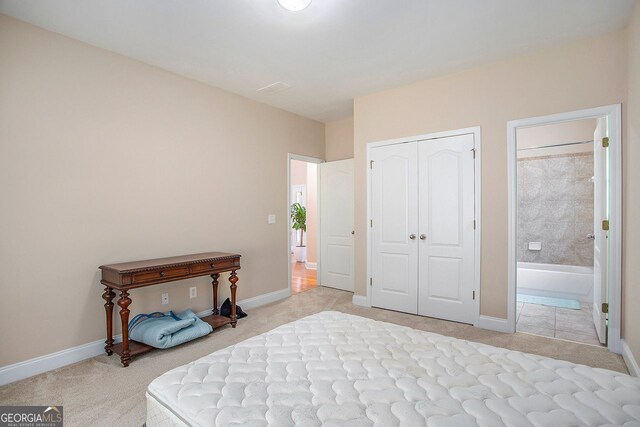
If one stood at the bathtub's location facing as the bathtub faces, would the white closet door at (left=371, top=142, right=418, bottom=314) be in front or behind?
in front

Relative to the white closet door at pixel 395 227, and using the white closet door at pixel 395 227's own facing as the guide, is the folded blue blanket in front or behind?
in front

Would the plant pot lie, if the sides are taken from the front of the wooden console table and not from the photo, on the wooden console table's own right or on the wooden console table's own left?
on the wooden console table's own left

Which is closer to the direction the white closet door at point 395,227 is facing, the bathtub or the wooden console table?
the wooden console table

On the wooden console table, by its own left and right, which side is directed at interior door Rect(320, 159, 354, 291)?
left

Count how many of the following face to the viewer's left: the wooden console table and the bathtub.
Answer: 0

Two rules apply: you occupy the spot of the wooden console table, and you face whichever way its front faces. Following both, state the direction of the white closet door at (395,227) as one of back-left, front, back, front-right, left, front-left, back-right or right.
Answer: front-left

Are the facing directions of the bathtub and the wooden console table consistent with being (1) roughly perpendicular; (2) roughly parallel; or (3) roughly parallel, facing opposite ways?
roughly perpendicular

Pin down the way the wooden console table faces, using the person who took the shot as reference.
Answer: facing the viewer and to the right of the viewer

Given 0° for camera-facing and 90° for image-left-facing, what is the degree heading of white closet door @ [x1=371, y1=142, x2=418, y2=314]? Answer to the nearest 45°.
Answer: approximately 45°

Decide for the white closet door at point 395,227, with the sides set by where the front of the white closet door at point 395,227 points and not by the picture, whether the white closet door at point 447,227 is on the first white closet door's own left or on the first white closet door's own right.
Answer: on the first white closet door's own left

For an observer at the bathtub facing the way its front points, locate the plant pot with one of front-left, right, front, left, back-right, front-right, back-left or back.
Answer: right

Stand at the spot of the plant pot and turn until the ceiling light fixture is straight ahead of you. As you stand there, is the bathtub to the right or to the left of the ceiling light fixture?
left
